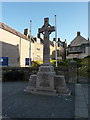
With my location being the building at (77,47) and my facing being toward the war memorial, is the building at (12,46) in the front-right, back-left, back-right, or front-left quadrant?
front-right

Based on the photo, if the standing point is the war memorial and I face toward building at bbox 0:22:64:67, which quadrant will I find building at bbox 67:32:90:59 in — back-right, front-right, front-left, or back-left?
front-right

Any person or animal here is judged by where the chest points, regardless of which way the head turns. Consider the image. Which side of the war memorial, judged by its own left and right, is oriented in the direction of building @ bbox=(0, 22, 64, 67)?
back

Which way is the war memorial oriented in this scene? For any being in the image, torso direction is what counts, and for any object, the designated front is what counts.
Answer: toward the camera

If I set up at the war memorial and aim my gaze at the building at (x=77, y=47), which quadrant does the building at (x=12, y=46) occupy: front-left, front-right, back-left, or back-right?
front-left

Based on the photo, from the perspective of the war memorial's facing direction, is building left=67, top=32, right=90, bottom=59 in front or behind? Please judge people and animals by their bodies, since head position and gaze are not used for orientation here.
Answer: behind
